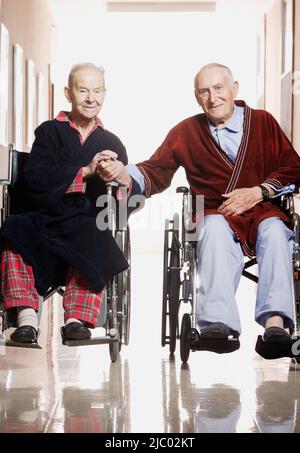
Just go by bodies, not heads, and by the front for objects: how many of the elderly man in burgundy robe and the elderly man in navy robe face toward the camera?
2

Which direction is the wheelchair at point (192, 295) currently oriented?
toward the camera

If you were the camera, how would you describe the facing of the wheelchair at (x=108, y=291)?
facing the viewer

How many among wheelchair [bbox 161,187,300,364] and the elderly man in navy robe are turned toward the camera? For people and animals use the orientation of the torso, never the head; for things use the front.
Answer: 2

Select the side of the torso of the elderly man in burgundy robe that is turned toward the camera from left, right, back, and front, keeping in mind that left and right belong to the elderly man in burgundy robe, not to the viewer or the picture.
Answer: front
